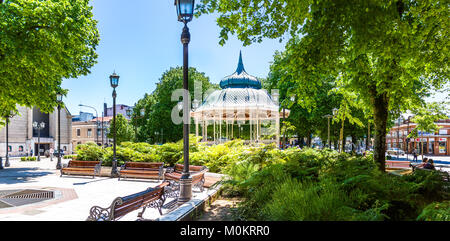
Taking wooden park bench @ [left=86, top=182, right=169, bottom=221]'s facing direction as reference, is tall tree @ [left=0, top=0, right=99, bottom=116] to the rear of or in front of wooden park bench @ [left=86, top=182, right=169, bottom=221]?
in front

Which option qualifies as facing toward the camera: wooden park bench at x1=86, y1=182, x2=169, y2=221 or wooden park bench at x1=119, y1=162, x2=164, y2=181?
wooden park bench at x1=119, y1=162, x2=164, y2=181

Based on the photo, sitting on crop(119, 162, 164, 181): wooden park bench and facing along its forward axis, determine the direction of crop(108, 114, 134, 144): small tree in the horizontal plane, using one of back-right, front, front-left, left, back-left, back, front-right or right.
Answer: back

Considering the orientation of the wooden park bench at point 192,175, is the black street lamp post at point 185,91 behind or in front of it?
in front

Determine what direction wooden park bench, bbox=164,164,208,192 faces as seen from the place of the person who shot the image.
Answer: facing the viewer and to the left of the viewer

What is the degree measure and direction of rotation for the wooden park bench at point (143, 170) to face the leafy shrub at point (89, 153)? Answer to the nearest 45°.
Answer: approximately 135° to its right

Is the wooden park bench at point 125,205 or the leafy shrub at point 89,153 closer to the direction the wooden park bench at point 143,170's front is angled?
the wooden park bench

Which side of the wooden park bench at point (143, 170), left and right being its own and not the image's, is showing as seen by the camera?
front

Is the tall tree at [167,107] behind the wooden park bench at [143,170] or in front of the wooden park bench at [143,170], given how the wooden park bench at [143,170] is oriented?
behind

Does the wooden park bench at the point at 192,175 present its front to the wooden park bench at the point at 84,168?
no

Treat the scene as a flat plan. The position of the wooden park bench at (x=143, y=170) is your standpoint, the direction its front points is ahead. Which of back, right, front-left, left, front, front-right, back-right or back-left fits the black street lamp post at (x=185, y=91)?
front

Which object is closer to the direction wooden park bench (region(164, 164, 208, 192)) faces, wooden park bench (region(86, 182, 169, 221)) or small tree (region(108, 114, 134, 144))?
the wooden park bench

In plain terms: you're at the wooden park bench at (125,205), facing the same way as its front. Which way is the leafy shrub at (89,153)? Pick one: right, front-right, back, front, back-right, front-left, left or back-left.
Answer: front-right
